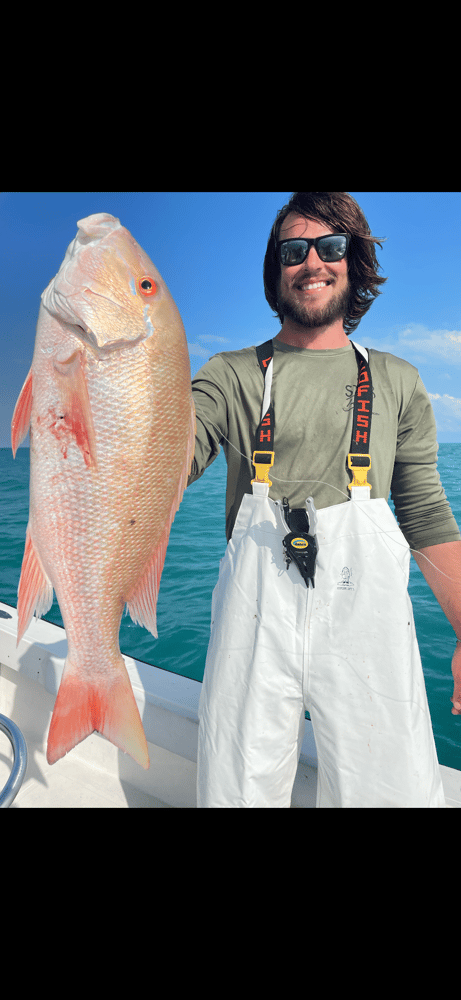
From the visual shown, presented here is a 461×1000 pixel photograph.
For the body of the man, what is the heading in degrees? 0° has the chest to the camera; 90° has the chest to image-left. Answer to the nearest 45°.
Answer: approximately 0°
